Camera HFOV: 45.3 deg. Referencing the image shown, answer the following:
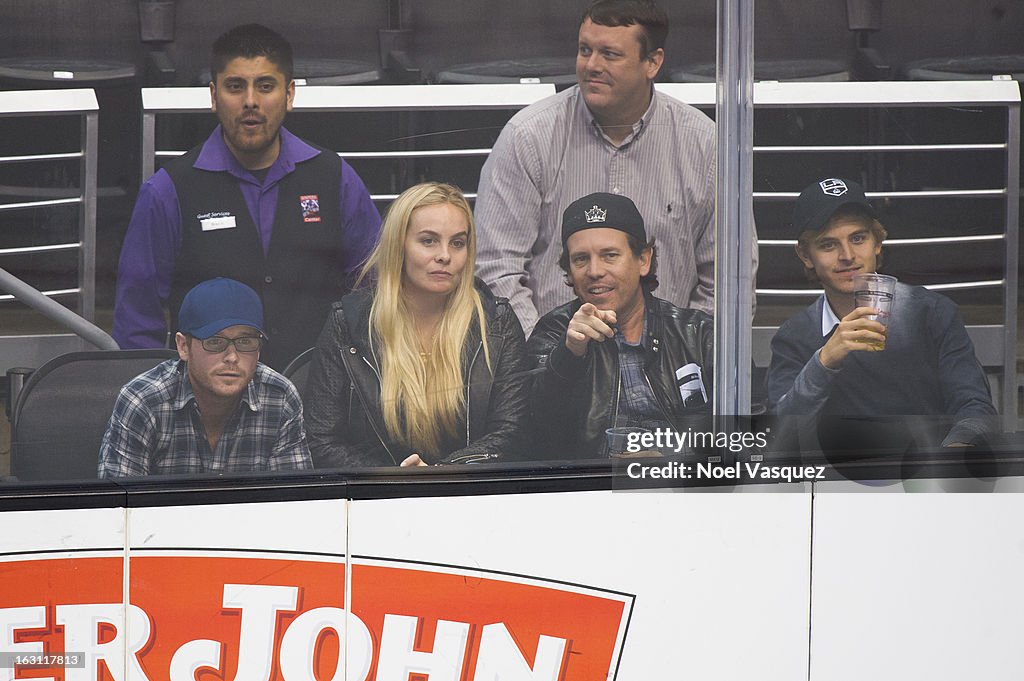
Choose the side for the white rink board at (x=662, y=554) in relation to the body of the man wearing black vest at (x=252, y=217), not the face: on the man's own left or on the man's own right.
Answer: on the man's own left

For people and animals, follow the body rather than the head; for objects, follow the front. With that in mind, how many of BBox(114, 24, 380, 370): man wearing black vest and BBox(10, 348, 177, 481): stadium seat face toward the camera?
2

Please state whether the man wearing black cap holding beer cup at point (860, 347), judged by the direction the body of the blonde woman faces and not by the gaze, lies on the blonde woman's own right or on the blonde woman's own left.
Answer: on the blonde woman's own left

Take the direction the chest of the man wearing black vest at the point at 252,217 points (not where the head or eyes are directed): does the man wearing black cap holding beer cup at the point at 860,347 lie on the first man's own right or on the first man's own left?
on the first man's own left
